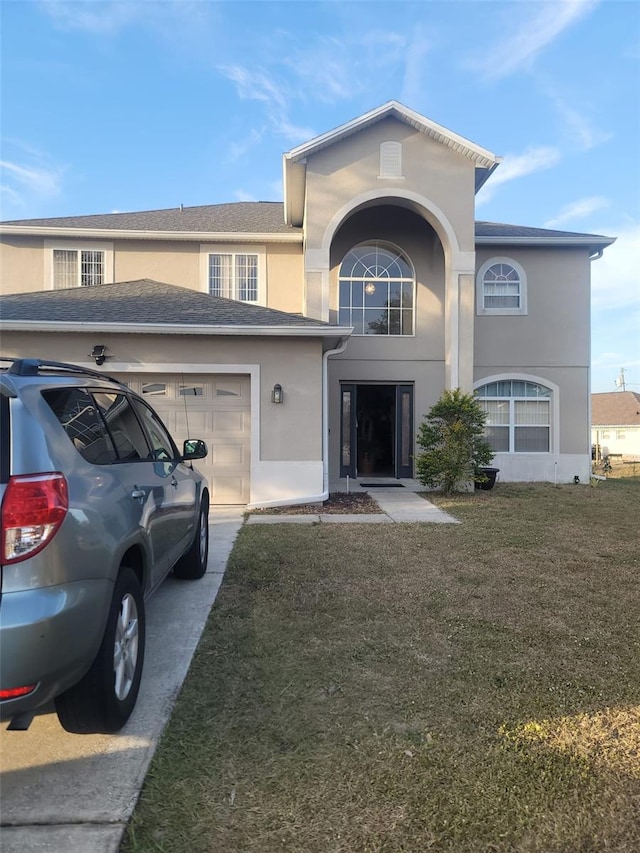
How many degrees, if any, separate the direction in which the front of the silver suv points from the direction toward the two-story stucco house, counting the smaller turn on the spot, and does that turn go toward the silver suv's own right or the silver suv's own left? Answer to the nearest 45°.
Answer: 0° — it already faces it

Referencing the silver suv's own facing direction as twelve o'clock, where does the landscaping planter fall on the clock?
The landscaping planter is roughly at 12 o'clock from the silver suv.

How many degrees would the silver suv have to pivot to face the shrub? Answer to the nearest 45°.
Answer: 0° — it already faces it

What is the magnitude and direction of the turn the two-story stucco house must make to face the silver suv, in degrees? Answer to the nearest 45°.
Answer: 0° — it already faces it

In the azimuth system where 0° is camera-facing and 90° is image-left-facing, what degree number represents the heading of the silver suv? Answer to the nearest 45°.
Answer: approximately 225°

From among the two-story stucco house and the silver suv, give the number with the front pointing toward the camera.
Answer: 1

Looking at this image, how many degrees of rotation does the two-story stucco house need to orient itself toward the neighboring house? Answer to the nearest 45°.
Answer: approximately 135° to its left

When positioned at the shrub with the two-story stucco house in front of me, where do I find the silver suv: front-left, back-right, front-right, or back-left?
back-left
